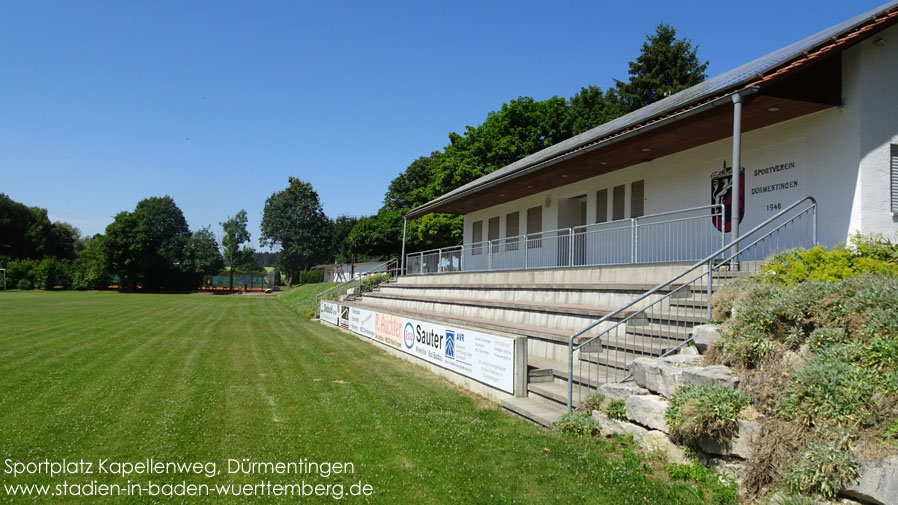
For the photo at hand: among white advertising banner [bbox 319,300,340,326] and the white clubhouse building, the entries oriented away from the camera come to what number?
0

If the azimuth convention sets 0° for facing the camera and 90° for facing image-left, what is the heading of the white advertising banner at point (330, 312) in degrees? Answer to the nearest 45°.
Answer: approximately 45°

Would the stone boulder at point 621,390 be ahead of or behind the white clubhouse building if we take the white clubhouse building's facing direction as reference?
ahead

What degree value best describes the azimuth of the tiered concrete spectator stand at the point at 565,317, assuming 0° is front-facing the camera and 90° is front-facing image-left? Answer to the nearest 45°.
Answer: approximately 45°

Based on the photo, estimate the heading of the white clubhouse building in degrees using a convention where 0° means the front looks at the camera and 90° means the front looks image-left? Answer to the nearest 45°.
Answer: approximately 45°

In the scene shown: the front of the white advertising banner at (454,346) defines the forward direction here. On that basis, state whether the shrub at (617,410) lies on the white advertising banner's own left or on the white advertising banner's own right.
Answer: on the white advertising banner's own left
